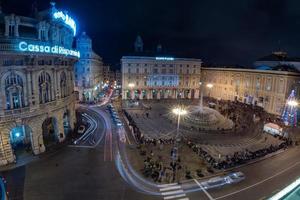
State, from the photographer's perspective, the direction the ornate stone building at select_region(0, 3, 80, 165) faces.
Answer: facing the viewer and to the right of the viewer

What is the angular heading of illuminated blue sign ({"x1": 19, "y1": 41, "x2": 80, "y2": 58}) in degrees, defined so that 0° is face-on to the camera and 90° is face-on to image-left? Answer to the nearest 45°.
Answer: approximately 315°

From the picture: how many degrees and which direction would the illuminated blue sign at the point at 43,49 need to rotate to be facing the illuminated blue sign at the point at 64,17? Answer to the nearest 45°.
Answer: approximately 90° to its left
